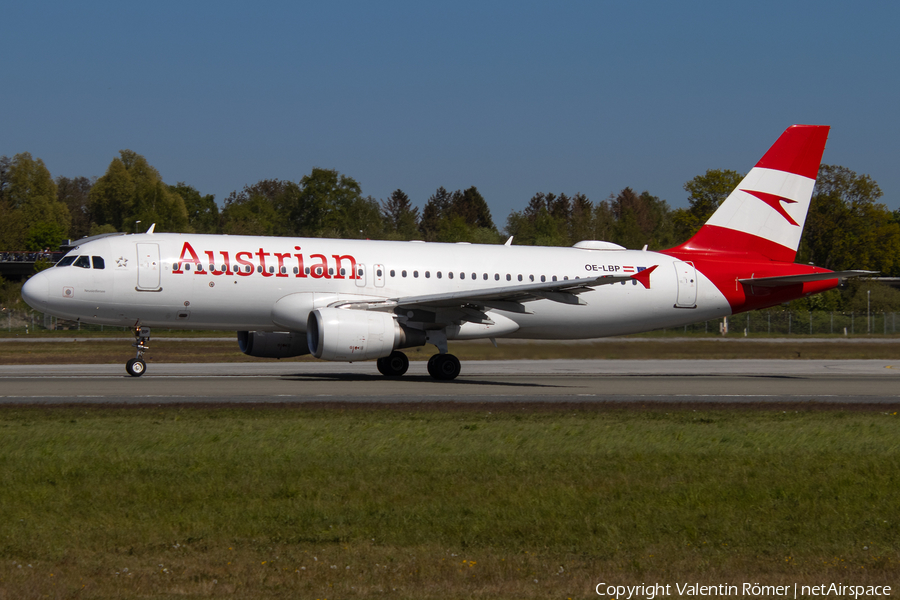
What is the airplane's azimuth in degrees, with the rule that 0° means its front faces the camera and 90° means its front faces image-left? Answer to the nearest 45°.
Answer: approximately 90°
